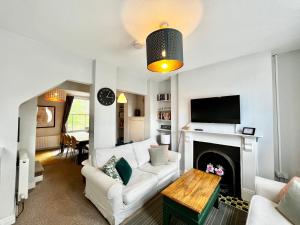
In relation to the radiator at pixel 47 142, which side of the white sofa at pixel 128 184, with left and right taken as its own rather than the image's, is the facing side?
back

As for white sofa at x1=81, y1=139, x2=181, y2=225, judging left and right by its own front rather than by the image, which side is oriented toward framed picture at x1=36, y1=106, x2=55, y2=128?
back

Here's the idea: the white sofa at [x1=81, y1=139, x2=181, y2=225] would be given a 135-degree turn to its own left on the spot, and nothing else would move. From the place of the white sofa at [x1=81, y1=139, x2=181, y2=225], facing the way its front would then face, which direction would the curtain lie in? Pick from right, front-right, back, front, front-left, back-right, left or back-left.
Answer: front-left

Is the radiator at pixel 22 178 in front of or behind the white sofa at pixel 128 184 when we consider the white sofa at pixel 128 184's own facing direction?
behind

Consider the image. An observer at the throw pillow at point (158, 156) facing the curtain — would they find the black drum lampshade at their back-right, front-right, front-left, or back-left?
back-left

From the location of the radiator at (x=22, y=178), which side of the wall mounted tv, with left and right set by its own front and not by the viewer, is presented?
front

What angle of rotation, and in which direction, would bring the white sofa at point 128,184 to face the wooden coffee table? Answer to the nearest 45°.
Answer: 0° — it already faces it

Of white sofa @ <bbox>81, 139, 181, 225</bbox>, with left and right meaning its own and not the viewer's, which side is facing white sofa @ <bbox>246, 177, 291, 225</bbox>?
front

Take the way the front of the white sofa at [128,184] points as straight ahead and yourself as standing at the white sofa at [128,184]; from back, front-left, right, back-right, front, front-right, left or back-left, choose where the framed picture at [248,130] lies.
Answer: front-left

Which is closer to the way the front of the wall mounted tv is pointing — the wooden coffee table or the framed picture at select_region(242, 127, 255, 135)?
the wooden coffee table

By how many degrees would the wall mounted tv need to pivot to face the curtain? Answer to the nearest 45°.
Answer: approximately 45° to its right

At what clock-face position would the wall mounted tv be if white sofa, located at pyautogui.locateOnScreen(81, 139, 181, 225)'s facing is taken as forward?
The wall mounted tv is roughly at 10 o'clock from the white sofa.

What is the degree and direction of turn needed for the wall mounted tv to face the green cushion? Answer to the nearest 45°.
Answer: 0° — it already faces it

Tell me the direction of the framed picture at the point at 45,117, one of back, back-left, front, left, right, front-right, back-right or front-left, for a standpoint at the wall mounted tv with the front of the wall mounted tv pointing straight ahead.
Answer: front-right
